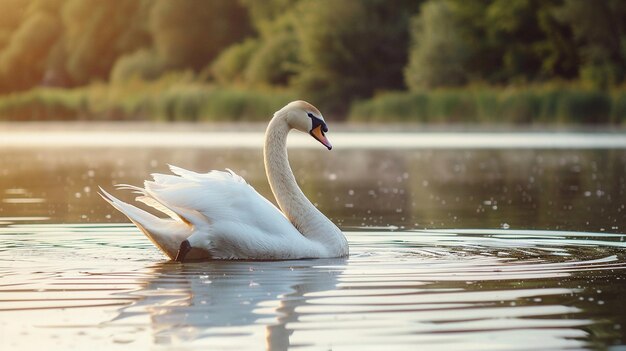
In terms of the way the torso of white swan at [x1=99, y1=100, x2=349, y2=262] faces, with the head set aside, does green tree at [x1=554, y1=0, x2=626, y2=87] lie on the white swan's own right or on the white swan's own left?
on the white swan's own left

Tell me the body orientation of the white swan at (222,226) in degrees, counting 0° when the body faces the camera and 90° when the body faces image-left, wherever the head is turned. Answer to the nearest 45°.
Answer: approximately 270°
